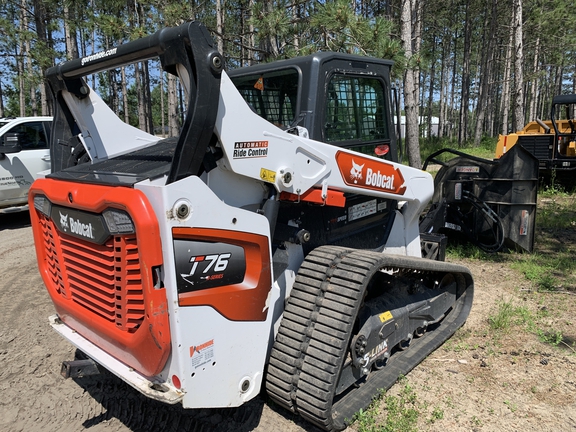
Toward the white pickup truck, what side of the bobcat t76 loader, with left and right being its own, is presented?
left

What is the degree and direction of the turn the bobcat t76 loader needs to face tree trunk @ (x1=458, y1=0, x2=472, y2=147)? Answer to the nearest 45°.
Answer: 0° — it already faces it

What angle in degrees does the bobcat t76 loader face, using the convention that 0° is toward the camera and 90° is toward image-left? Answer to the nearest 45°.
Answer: approximately 225°

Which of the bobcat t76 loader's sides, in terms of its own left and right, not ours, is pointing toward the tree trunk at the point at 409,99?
front

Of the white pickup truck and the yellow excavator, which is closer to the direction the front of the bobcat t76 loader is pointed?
the yellow excavator

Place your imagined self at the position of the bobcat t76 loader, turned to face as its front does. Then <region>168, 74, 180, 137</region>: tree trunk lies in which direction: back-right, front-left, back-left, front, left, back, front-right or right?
front-left
